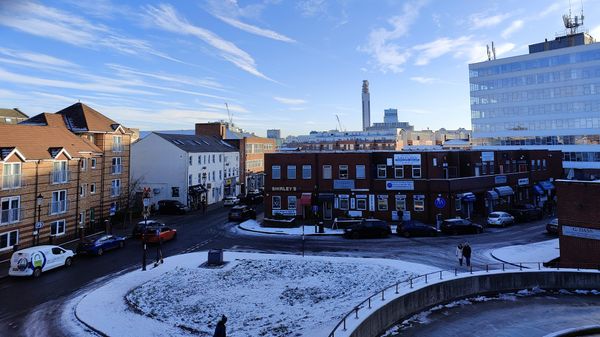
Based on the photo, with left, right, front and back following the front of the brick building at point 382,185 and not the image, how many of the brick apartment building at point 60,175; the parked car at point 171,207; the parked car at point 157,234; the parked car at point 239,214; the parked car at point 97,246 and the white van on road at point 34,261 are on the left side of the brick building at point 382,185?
0

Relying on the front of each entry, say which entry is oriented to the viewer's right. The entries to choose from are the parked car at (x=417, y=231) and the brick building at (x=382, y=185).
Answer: the parked car

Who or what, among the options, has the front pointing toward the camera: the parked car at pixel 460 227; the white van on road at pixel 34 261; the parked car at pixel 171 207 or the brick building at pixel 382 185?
the brick building

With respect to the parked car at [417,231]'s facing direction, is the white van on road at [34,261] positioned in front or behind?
behind

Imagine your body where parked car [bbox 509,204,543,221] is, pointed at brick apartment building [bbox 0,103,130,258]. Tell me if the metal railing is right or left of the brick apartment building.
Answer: left

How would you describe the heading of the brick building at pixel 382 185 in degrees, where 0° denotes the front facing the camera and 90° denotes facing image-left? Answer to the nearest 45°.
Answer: approximately 0°

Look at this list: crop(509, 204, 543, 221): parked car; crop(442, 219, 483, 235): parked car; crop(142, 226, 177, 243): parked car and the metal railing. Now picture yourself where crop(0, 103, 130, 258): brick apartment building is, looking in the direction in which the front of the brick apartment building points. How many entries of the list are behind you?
0

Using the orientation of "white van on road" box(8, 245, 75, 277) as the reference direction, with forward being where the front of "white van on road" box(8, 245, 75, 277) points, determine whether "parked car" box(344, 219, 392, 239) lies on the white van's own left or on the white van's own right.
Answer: on the white van's own right

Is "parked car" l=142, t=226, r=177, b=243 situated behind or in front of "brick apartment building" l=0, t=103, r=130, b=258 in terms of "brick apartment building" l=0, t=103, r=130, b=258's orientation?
in front

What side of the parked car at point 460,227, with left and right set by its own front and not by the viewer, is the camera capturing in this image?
right

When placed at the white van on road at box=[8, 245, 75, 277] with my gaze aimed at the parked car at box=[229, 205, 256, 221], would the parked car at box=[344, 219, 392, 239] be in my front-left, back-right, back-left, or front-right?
front-right

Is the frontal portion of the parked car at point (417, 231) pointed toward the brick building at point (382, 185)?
no

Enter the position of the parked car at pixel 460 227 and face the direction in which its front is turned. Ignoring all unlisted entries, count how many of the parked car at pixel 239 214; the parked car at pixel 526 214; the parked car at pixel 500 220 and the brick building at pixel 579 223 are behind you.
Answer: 1

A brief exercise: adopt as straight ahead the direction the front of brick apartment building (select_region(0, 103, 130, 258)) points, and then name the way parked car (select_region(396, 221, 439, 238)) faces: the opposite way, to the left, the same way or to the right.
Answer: the same way

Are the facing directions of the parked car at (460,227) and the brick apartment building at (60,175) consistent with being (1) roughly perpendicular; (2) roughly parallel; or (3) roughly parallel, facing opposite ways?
roughly parallel
